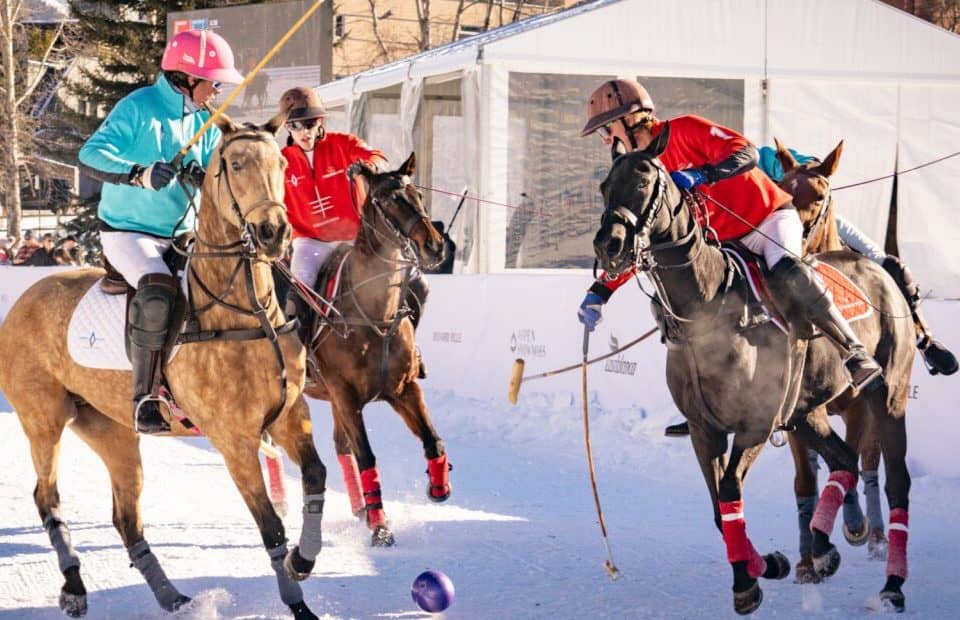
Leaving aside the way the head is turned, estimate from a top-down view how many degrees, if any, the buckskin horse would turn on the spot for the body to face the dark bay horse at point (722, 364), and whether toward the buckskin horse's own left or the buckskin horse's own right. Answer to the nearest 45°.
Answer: approximately 45° to the buckskin horse's own left

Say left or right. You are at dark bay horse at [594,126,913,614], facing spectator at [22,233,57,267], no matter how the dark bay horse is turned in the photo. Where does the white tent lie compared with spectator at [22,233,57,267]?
right

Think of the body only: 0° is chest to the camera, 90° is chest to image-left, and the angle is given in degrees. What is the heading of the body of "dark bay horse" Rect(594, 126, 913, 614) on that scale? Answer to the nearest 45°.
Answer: approximately 45°

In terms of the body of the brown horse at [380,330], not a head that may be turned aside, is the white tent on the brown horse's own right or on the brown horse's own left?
on the brown horse's own left

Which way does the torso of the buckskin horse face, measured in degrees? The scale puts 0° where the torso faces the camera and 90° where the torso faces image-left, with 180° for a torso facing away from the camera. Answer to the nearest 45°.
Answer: approximately 315°

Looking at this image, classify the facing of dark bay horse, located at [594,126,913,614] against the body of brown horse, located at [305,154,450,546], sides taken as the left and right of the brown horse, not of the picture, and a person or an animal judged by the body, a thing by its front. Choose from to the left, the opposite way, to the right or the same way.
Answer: to the right

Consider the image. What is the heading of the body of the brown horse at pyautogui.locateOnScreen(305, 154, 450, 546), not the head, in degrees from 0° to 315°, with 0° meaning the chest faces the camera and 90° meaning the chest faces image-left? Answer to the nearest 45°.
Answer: approximately 315°

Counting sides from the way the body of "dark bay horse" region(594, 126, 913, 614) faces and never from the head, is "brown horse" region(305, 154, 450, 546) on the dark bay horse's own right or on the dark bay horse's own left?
on the dark bay horse's own right

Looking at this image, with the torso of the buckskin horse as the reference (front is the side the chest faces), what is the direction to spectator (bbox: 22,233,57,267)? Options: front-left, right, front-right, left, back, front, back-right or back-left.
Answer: back-left

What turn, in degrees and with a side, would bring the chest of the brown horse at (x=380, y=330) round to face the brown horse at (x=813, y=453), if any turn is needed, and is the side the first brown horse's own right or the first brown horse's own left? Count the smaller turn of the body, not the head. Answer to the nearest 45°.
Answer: approximately 45° to the first brown horse's own left
